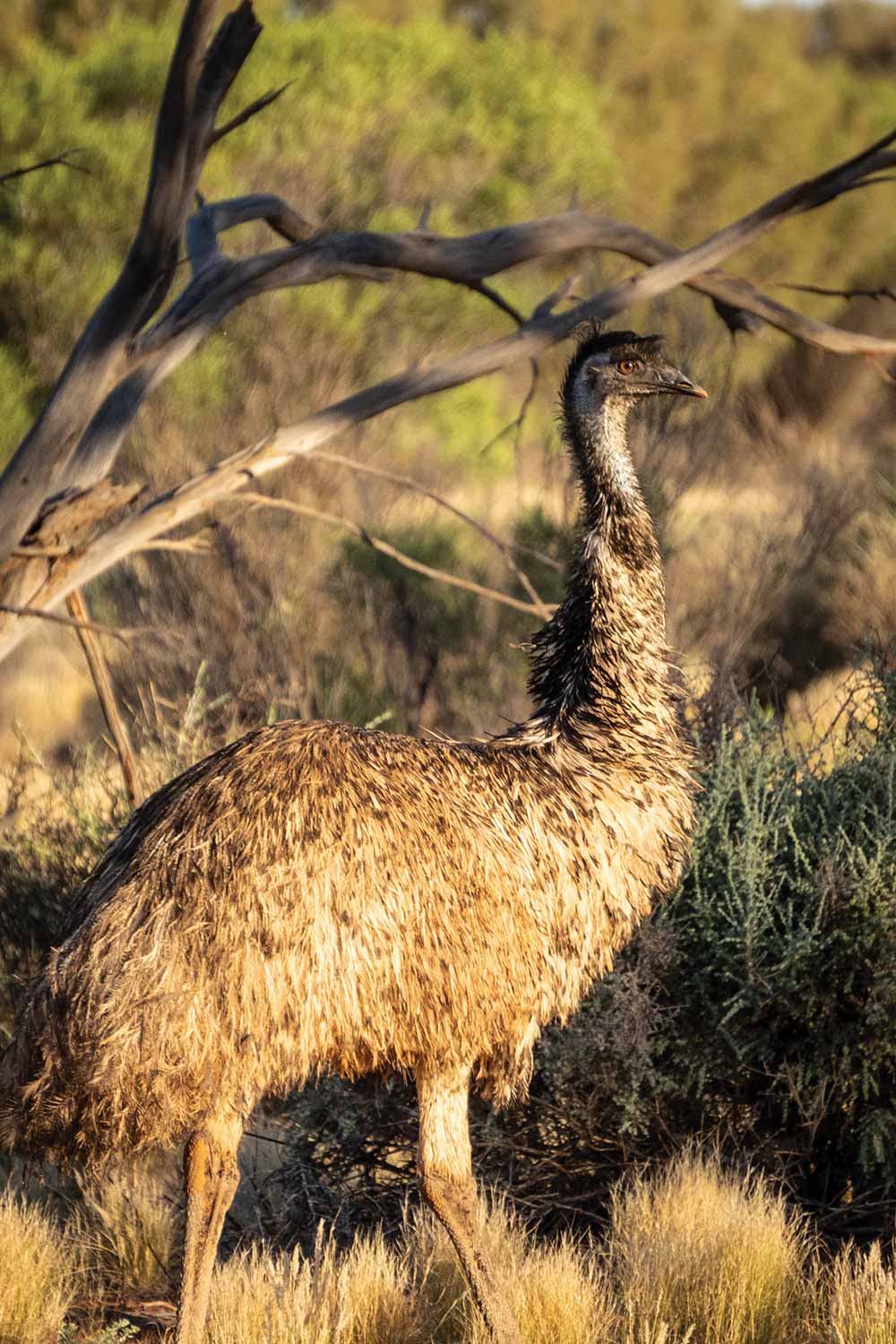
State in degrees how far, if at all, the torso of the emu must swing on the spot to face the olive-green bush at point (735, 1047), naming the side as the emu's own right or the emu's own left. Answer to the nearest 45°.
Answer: approximately 45° to the emu's own left

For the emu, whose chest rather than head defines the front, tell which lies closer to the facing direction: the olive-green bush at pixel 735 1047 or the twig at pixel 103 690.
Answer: the olive-green bush

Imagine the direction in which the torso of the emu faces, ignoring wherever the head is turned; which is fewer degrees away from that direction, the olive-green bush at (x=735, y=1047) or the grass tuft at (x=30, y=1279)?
the olive-green bush

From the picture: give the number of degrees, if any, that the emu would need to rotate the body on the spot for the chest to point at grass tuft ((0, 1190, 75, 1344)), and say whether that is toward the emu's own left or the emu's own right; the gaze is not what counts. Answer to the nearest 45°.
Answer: approximately 135° to the emu's own left

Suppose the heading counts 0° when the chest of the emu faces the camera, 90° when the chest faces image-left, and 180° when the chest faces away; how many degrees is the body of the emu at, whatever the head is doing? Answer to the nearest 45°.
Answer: approximately 270°

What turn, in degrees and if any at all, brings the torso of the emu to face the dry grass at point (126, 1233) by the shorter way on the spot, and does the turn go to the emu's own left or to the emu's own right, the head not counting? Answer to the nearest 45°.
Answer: approximately 135° to the emu's own left
